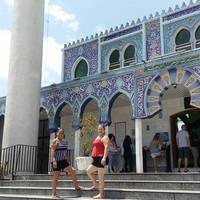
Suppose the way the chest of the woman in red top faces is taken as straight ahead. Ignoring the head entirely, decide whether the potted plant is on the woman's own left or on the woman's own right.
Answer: on the woman's own right

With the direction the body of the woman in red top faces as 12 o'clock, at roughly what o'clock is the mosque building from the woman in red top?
The mosque building is roughly at 5 o'clock from the woman in red top.

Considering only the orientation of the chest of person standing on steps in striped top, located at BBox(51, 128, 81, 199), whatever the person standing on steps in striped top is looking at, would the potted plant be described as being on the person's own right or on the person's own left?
on the person's own left

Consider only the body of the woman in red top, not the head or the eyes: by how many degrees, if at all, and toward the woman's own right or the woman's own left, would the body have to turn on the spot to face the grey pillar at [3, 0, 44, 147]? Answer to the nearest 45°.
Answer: approximately 90° to the woman's own right

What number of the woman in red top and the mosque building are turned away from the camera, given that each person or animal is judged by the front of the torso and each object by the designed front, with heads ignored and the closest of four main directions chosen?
0

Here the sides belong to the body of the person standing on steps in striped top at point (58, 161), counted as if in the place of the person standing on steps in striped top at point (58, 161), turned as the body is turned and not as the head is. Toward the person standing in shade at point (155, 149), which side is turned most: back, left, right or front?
left

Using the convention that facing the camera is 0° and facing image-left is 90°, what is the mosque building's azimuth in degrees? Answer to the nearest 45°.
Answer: approximately 45°

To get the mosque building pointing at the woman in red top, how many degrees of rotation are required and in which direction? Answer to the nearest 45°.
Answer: approximately 45° to its left
